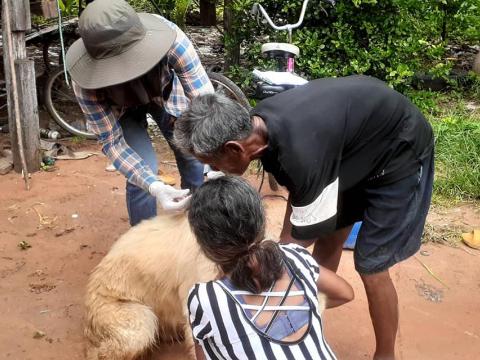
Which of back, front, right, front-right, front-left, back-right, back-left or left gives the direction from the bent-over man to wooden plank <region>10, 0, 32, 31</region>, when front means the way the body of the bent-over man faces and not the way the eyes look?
front-right

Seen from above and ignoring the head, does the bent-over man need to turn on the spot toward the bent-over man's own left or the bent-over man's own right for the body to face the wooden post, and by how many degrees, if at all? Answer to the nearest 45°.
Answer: approximately 45° to the bent-over man's own right

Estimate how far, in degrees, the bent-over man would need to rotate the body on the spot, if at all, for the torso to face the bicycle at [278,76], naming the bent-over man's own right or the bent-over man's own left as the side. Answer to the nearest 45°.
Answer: approximately 90° to the bent-over man's own right

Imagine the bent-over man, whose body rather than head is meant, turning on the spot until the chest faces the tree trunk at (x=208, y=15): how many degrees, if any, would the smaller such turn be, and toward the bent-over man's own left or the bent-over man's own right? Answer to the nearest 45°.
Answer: approximately 90° to the bent-over man's own right

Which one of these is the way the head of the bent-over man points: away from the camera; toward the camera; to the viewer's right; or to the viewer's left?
to the viewer's left

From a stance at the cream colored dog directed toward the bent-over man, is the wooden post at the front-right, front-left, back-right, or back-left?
back-left

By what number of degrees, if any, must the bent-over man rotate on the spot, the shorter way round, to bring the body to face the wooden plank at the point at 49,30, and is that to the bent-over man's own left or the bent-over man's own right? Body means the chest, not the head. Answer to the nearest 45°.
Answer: approximately 45° to the bent-over man's own right

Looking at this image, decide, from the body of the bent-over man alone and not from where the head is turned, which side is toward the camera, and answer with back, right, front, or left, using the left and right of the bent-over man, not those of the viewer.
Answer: left

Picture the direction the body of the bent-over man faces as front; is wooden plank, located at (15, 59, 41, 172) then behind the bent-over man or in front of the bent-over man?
in front
